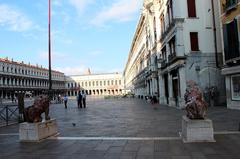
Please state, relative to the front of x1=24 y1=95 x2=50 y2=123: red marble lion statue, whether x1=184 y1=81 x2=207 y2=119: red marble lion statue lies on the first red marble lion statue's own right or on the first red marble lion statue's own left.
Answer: on the first red marble lion statue's own right

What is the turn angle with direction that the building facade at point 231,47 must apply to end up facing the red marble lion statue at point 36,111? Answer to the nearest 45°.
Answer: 0° — it already faces it

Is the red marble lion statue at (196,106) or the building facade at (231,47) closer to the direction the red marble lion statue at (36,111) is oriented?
the building facade
